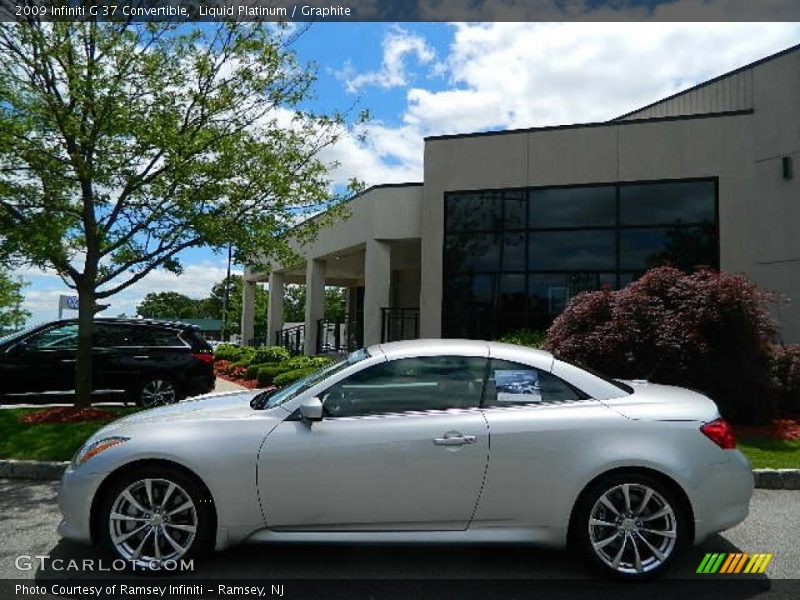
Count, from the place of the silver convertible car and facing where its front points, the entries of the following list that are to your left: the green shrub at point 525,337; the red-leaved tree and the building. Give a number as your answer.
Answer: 0

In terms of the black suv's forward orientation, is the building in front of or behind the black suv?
behind

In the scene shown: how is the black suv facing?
to the viewer's left

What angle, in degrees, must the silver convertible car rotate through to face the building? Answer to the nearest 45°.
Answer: approximately 90° to its right

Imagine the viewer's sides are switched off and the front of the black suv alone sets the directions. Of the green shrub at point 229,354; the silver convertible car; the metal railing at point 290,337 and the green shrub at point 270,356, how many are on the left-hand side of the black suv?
1

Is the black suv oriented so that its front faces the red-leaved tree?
no

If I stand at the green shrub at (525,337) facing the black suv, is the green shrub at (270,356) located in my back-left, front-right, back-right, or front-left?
front-right

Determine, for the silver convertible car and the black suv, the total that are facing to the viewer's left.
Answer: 2

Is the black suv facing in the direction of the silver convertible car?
no

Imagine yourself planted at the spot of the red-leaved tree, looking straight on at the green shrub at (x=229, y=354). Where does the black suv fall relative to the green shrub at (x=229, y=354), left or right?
left

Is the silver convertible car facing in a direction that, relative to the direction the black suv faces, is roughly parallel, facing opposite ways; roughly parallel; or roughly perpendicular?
roughly parallel

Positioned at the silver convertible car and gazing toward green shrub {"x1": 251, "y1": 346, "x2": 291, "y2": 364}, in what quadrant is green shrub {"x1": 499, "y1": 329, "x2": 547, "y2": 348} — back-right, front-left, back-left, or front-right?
front-right

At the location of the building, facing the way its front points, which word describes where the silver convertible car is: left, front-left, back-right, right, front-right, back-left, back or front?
front-left

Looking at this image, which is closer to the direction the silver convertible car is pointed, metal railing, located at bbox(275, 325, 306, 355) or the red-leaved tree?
the metal railing

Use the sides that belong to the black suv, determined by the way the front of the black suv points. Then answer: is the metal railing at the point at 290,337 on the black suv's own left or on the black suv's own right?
on the black suv's own right

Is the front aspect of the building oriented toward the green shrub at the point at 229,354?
no

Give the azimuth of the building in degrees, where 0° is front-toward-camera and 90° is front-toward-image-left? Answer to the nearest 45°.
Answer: approximately 45°
